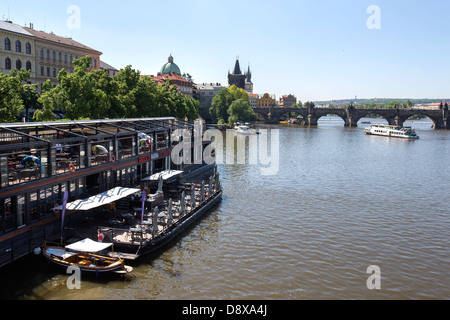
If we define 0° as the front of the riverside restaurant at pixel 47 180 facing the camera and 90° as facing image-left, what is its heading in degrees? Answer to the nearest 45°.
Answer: approximately 315°

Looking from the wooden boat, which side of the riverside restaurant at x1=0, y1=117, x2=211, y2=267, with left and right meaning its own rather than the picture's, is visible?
front
